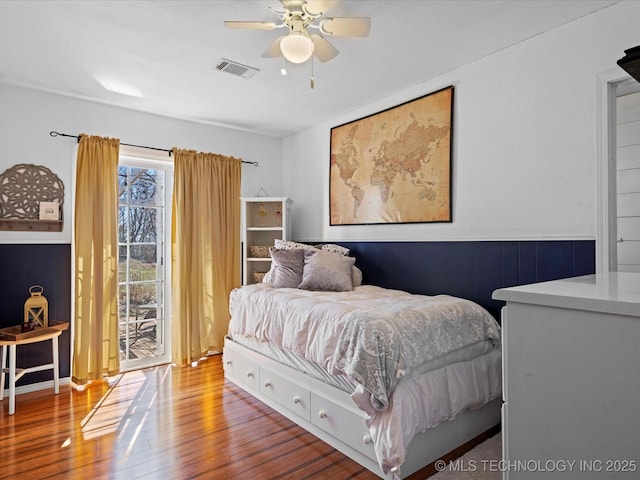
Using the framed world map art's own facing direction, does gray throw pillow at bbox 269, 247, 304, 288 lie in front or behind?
in front

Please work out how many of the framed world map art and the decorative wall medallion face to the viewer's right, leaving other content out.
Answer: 0

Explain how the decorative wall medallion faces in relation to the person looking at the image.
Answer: facing the viewer

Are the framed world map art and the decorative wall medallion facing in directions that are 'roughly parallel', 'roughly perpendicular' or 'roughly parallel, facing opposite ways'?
roughly perpendicular

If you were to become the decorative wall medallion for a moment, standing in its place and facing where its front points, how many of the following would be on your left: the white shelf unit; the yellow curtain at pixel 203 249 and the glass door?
3

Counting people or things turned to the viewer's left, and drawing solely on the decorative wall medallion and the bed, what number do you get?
0

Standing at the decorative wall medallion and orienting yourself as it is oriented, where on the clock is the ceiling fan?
The ceiling fan is roughly at 11 o'clock from the decorative wall medallion.

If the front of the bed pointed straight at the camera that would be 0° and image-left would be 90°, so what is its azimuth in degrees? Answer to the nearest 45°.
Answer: approximately 315°

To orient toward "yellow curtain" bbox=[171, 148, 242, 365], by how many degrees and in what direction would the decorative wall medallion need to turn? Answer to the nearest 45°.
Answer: approximately 90° to its left

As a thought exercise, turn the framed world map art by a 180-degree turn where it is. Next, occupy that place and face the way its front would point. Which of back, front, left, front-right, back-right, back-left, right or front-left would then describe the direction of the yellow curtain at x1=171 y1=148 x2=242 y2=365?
back-left

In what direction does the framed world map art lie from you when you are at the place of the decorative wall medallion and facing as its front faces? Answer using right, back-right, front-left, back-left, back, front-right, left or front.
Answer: front-left

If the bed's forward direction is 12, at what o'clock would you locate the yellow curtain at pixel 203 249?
The yellow curtain is roughly at 6 o'clock from the bed.

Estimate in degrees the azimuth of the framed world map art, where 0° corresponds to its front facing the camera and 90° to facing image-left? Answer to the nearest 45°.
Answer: approximately 45°
